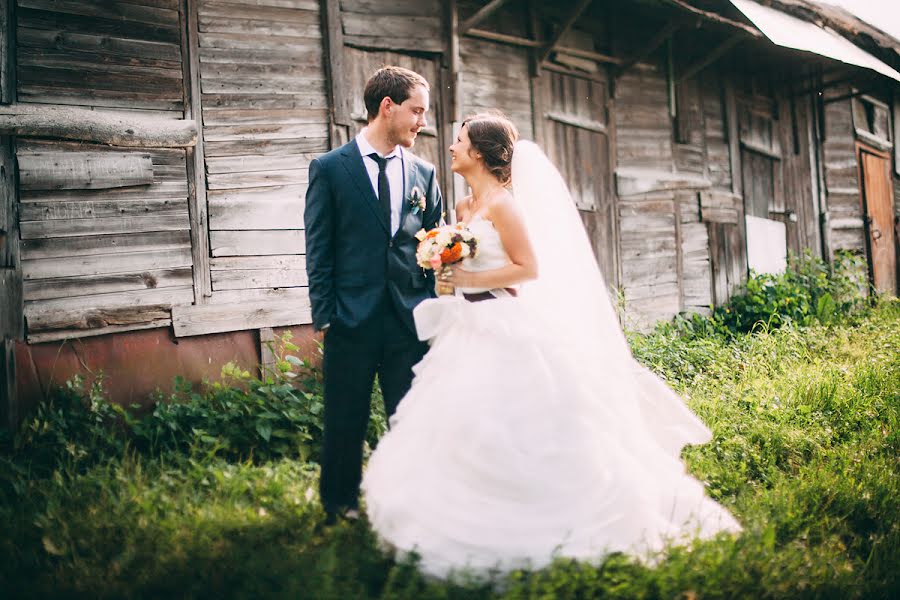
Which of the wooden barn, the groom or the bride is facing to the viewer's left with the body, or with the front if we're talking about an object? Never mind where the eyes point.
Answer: the bride

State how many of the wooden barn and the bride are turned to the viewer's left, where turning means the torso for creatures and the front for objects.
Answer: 1

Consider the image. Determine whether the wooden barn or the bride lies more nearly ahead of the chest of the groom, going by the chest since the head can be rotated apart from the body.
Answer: the bride

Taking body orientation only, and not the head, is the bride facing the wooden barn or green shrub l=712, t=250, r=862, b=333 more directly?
the wooden barn

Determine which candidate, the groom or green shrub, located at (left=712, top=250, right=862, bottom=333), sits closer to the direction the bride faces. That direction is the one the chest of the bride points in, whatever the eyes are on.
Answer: the groom

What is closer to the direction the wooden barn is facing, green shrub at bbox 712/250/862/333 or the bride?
the bride

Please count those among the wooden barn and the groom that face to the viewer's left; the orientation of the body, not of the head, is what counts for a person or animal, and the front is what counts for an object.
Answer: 0

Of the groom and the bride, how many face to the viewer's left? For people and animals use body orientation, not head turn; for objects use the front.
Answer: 1

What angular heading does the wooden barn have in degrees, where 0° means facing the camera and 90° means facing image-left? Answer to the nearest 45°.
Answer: approximately 315°

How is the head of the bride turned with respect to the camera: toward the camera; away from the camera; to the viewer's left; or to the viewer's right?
to the viewer's left

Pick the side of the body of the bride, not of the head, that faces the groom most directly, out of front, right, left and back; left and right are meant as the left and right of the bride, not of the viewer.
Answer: front

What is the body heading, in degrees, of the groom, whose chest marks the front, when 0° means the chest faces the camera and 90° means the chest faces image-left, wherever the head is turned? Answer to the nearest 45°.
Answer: approximately 315°

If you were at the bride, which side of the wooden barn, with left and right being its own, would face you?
front

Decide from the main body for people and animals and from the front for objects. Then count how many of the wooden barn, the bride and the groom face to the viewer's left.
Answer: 1

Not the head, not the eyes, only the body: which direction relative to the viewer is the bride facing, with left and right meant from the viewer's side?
facing to the left of the viewer
